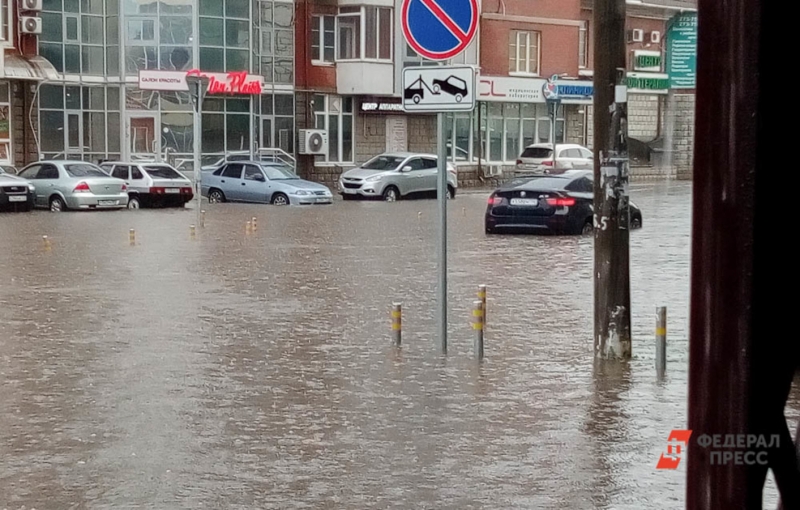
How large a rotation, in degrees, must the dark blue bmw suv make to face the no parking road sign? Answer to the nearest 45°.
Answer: approximately 135° to its right

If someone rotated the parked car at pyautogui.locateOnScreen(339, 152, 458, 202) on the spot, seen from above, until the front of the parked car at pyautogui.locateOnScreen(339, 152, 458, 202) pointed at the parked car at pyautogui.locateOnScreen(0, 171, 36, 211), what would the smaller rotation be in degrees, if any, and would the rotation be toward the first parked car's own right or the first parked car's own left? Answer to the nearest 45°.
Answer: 0° — it already faces it

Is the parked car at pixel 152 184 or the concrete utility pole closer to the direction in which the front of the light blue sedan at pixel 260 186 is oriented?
the concrete utility pole

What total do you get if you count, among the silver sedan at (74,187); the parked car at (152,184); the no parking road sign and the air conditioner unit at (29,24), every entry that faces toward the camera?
2

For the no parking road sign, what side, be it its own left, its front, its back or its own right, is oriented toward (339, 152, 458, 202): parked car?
back

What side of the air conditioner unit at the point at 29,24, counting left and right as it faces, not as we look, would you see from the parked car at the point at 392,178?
left

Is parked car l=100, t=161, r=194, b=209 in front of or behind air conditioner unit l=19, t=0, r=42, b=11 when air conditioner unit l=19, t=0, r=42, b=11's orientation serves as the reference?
in front

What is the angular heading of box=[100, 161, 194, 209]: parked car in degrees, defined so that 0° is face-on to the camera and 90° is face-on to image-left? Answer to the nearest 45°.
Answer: approximately 135°

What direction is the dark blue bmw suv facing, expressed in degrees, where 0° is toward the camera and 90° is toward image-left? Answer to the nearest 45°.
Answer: approximately 225°

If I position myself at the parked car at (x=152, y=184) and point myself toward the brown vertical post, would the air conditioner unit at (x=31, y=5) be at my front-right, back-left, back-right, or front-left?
back-right

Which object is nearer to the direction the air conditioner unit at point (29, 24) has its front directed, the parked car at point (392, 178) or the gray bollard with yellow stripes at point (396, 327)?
the gray bollard with yellow stripes

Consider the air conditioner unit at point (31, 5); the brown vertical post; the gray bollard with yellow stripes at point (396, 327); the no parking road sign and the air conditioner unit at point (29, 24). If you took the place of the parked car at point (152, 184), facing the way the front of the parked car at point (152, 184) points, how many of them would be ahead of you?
2

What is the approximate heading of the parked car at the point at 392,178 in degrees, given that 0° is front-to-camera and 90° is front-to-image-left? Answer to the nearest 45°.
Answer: approximately 45°
